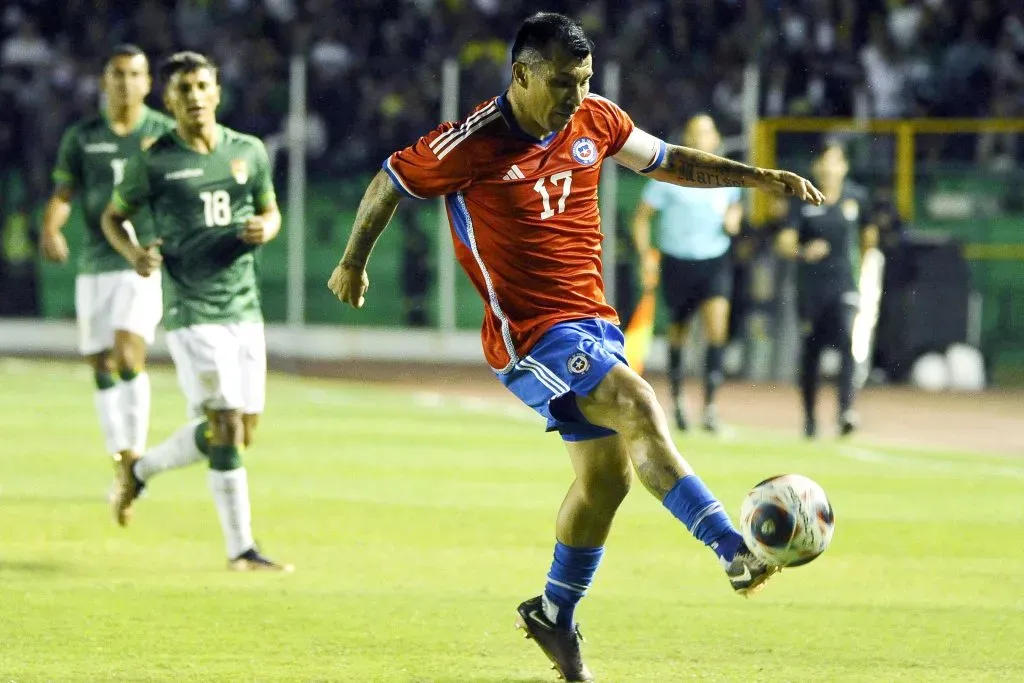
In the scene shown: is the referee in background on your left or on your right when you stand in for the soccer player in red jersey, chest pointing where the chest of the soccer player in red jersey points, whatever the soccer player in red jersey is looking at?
on your left

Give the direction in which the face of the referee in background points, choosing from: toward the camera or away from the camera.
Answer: toward the camera

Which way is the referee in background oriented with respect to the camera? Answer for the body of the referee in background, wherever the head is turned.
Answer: toward the camera

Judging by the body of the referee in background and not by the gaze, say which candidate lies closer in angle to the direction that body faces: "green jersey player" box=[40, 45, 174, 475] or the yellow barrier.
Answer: the green jersey player

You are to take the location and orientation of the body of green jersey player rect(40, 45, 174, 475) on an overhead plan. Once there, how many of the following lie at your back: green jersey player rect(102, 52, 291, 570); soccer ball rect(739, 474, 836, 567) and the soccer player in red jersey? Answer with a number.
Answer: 0

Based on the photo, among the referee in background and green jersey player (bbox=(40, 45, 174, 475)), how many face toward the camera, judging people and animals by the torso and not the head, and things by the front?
2

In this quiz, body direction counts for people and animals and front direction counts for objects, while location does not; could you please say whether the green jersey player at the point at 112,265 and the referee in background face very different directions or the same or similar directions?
same or similar directions

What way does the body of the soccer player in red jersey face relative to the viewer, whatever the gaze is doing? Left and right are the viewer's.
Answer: facing the viewer and to the right of the viewer

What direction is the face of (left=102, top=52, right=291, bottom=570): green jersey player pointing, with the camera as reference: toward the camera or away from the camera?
toward the camera

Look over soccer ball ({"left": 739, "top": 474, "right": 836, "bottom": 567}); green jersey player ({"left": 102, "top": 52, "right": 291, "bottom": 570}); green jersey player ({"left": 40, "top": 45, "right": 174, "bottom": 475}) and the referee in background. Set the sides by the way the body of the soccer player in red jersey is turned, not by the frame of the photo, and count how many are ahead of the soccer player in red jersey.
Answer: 1

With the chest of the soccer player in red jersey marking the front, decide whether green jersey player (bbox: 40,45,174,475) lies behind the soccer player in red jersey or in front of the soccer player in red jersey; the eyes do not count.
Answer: behind

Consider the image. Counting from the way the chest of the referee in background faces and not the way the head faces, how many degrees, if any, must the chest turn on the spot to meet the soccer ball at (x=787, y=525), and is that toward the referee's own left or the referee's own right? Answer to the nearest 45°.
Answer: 0° — they already face it

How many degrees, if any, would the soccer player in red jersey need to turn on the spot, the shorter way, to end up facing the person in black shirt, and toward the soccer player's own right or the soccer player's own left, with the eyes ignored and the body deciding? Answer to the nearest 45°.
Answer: approximately 135° to the soccer player's own left

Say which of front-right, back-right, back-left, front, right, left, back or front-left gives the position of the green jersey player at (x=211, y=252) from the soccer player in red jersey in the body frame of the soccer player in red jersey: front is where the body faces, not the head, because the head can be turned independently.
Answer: back

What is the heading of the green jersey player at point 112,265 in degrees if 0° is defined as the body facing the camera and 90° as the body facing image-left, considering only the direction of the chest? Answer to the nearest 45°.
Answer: approximately 0°

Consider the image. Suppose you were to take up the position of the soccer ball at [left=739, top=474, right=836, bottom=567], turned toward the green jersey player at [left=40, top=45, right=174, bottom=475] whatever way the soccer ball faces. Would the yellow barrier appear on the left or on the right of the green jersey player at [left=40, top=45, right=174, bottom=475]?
right
